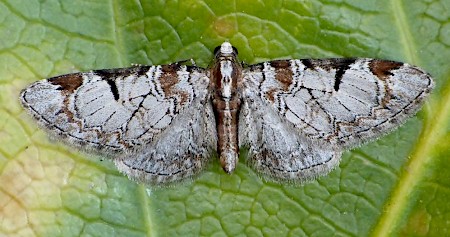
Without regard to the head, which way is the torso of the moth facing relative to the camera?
away from the camera
